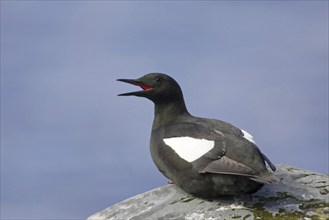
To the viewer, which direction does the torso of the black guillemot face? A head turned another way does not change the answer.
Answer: to the viewer's left
